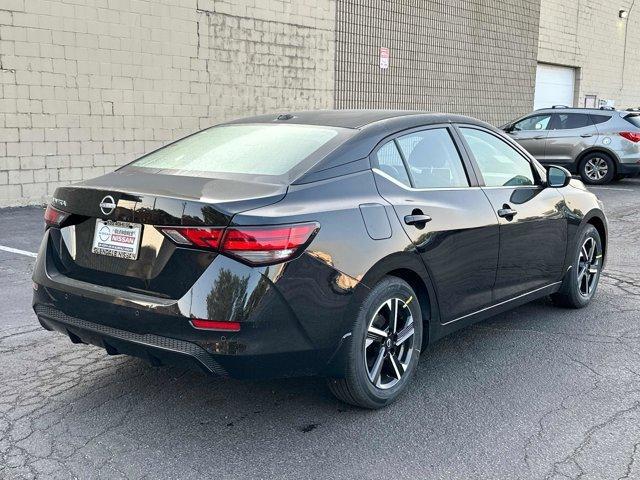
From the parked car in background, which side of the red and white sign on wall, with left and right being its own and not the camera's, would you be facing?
left

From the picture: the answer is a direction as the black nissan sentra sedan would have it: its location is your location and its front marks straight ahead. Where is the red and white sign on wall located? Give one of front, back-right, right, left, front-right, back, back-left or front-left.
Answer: front-left

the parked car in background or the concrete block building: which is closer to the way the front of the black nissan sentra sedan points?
the parked car in background

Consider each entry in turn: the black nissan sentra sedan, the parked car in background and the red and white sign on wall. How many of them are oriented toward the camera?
1

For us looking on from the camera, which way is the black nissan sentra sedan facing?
facing away from the viewer and to the right of the viewer

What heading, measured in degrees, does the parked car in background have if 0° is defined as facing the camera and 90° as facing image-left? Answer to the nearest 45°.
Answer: approximately 90°

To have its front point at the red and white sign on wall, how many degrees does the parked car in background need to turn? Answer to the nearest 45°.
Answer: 0° — it already faces it

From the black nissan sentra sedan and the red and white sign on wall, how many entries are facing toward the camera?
1

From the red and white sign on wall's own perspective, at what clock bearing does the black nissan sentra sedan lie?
The black nissan sentra sedan is roughly at 12 o'clock from the red and white sign on wall.

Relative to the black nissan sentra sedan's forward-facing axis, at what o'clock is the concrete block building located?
The concrete block building is roughly at 10 o'clock from the black nissan sentra sedan.

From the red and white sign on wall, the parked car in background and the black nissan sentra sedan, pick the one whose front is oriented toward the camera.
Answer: the red and white sign on wall

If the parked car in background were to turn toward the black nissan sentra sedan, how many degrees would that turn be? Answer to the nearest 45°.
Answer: approximately 90° to its left

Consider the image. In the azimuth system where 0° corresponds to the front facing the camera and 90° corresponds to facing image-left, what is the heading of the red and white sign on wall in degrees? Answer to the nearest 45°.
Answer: approximately 0°
